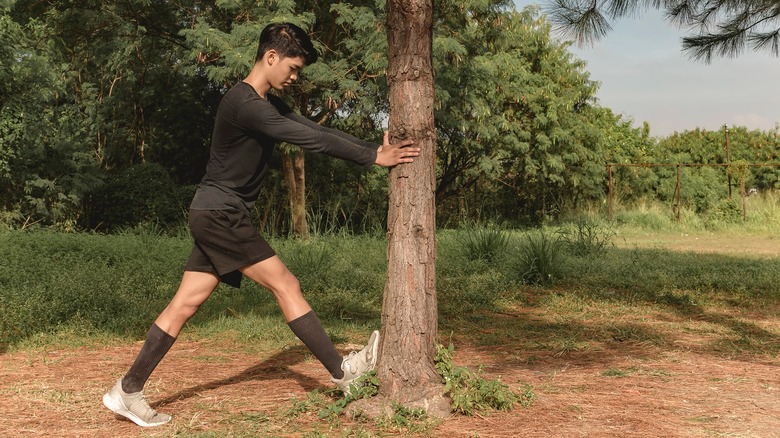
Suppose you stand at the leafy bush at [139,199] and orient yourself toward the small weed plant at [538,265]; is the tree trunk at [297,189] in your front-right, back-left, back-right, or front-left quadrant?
front-left

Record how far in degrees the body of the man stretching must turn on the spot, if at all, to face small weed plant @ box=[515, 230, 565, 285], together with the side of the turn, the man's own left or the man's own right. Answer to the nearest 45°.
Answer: approximately 45° to the man's own left

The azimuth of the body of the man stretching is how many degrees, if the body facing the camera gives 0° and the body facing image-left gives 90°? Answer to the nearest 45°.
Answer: approximately 270°

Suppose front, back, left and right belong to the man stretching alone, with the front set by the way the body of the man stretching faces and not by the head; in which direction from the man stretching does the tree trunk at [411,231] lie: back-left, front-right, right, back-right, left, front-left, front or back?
front

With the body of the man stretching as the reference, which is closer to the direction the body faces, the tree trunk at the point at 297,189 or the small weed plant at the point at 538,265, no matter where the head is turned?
the small weed plant

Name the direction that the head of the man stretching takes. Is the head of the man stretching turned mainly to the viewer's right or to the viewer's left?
to the viewer's right

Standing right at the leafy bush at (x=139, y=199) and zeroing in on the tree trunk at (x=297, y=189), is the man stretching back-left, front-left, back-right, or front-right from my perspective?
front-right

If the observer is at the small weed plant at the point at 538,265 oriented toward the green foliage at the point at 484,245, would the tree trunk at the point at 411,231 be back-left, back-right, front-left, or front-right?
back-left

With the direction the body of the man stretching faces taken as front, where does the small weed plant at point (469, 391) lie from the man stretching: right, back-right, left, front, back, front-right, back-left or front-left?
front

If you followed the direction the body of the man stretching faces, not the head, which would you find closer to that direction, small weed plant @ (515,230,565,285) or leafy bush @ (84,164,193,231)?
the small weed plant

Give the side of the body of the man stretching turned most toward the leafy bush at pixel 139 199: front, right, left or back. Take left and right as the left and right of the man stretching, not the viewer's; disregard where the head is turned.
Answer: left

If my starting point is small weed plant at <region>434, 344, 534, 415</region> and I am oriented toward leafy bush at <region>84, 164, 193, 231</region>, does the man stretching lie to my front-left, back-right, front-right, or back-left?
front-left
